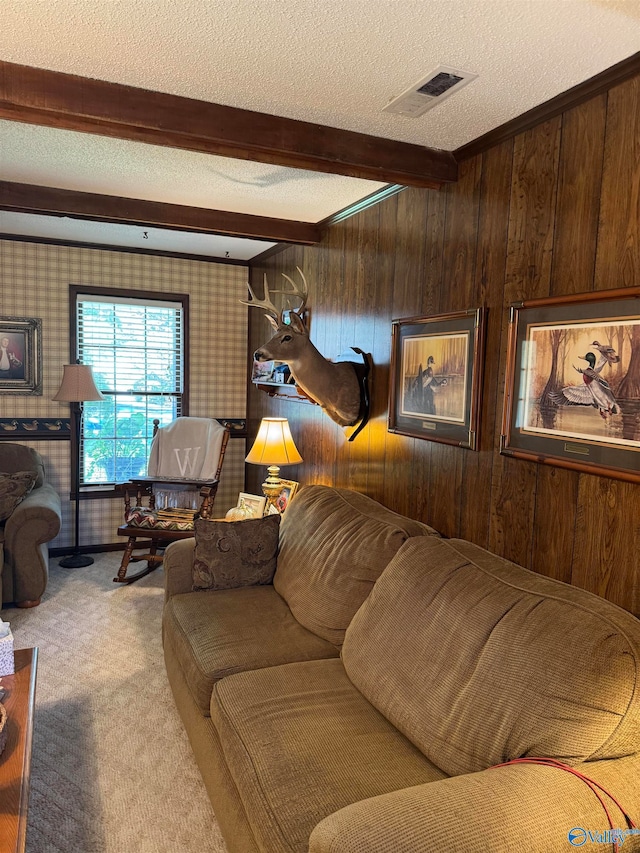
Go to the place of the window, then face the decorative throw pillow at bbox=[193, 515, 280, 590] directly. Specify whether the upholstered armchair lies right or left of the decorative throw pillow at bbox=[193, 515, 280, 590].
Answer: right

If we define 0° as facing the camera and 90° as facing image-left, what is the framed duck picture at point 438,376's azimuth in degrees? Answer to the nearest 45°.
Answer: approximately 45°

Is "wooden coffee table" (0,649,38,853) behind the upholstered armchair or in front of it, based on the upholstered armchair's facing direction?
in front

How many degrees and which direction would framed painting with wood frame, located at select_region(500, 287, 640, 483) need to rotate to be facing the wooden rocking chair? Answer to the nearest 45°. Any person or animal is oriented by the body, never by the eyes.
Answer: approximately 90° to its right

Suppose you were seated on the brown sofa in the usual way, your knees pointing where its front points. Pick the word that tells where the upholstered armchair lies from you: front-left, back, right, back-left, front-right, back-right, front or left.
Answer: right

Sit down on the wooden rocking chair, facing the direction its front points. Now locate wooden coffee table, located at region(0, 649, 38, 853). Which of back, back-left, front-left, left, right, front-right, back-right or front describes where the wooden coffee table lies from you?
front-left

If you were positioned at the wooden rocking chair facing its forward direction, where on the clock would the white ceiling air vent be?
The white ceiling air vent is roughly at 10 o'clock from the wooden rocking chair.

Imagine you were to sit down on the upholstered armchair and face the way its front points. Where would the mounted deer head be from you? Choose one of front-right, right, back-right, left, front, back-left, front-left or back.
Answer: front-left

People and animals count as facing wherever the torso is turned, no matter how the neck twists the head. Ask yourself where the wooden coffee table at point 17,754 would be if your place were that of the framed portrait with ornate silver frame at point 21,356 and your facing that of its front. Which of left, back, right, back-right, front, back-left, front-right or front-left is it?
front

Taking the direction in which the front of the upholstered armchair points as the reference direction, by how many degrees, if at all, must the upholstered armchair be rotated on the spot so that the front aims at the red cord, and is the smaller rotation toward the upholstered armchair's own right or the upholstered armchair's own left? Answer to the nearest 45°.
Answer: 0° — it already faces it

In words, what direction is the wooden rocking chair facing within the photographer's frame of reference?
facing the viewer and to the left of the viewer

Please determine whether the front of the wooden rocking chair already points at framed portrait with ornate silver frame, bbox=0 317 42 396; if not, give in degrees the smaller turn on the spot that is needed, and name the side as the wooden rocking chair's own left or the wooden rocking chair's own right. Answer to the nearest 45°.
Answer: approximately 90° to the wooden rocking chair's own right

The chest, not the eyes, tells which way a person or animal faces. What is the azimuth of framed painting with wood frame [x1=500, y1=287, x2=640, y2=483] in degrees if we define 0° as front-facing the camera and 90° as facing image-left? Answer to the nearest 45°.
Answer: approximately 45°

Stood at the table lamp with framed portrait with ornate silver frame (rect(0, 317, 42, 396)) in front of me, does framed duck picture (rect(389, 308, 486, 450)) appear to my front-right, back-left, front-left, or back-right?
back-left

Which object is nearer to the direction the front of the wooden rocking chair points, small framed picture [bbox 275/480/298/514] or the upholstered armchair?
the upholstered armchair

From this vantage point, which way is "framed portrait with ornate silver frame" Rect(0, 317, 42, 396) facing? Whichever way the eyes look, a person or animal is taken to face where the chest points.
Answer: toward the camera

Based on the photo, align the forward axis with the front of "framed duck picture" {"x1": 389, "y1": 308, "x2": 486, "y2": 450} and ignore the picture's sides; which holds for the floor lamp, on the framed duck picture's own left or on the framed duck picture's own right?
on the framed duck picture's own right
